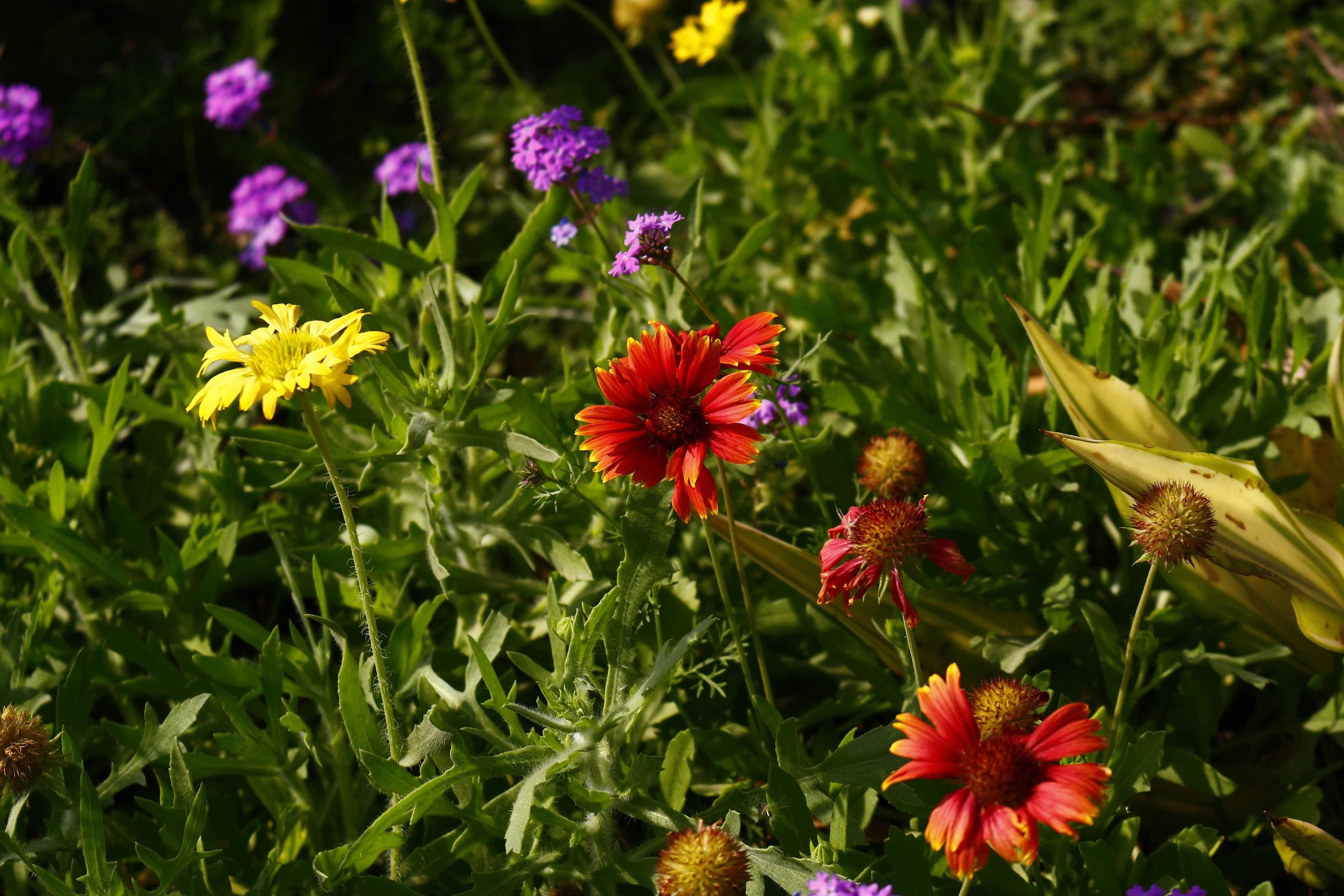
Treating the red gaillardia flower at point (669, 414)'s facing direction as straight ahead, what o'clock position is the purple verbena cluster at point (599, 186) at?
The purple verbena cluster is roughly at 6 o'clock from the red gaillardia flower.

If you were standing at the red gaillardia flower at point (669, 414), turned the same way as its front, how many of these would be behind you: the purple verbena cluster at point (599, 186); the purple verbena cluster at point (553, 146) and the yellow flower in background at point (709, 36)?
3

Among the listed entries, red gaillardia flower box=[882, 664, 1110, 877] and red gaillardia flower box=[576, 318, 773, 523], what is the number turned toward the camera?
2

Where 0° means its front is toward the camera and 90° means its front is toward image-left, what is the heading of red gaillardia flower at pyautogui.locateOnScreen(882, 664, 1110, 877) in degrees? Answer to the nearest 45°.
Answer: approximately 0°

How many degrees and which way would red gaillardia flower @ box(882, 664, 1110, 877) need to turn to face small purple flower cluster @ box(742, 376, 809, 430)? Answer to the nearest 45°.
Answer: approximately 180°
